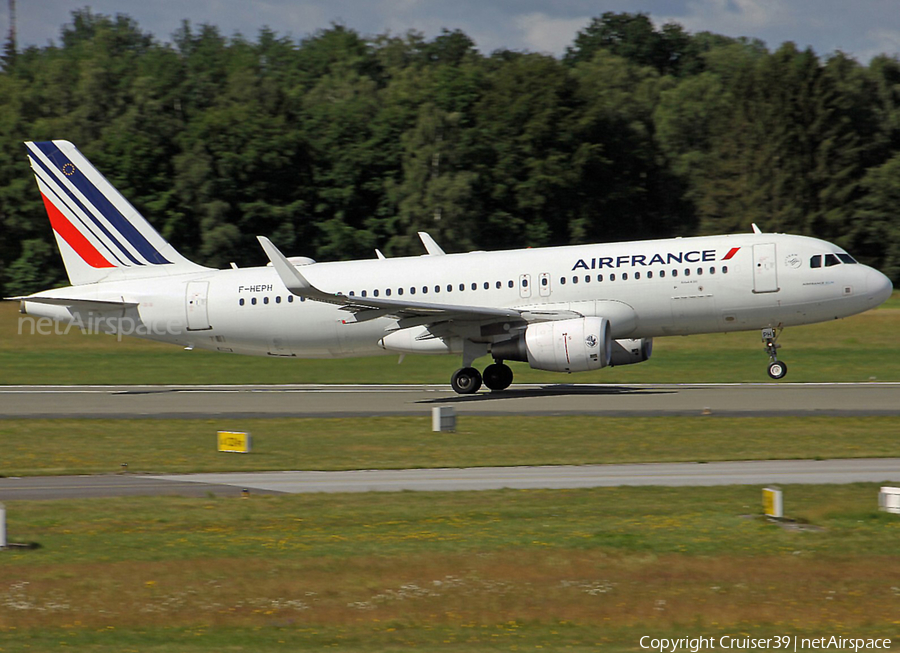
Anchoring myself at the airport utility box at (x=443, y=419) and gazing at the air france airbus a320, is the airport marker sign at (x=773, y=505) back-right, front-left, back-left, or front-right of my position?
back-right

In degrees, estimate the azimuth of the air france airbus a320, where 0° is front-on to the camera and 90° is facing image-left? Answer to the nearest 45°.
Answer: approximately 270°

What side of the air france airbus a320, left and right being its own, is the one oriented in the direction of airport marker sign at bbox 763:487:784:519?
right

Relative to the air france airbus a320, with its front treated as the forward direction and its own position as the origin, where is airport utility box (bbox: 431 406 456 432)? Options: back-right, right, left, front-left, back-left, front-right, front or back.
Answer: right
